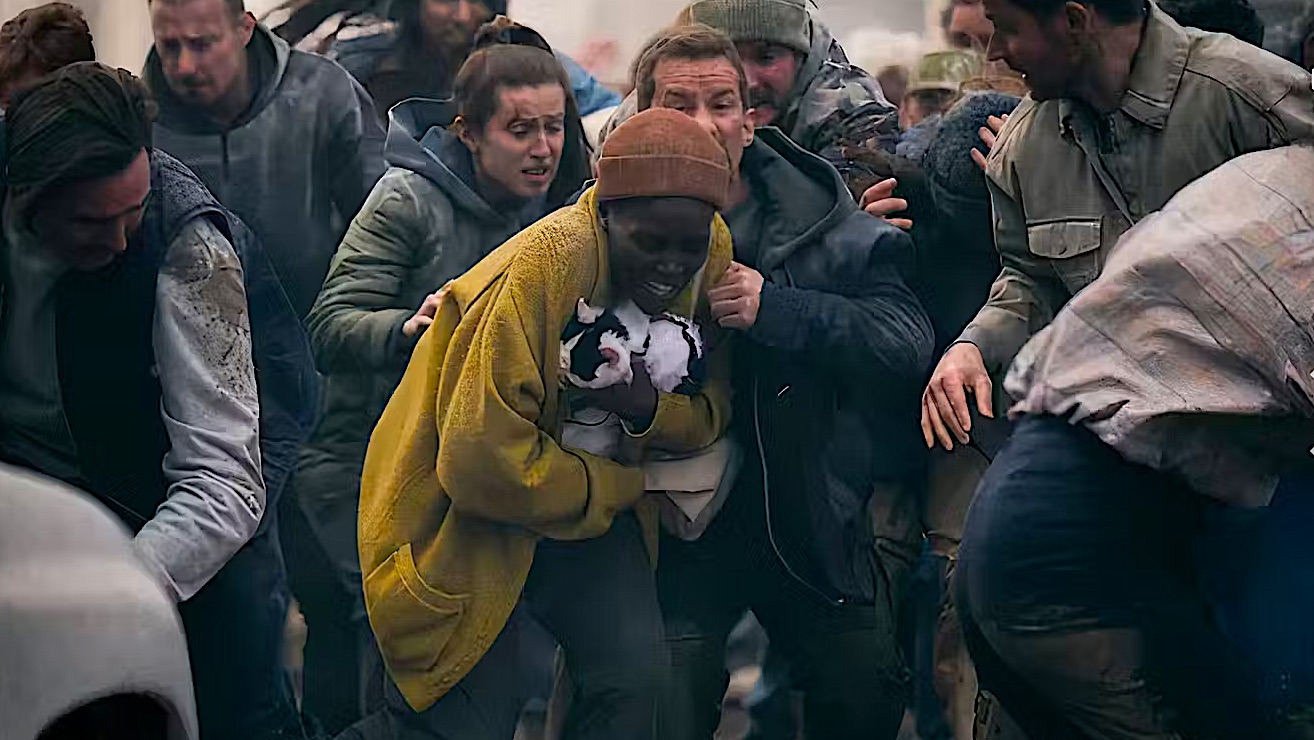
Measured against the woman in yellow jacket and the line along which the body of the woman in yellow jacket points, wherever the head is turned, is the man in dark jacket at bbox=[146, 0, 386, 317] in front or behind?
behind

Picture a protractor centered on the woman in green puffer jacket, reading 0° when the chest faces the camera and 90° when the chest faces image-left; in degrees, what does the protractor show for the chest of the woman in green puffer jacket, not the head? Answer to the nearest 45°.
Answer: approximately 315°

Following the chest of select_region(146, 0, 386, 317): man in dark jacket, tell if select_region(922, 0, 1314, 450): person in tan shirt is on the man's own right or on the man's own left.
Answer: on the man's own left

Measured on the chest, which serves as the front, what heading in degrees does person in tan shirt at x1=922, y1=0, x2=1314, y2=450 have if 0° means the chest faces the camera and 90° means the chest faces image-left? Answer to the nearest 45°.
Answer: approximately 45°

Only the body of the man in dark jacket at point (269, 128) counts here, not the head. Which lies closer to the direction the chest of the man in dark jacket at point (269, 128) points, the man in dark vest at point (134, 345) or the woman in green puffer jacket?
the man in dark vest

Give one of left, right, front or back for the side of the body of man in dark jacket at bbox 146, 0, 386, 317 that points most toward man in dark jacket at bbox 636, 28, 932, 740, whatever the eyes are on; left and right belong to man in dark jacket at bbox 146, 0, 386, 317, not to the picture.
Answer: left

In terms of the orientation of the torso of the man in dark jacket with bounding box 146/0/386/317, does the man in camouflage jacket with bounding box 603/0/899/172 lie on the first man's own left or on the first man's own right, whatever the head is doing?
on the first man's own left
